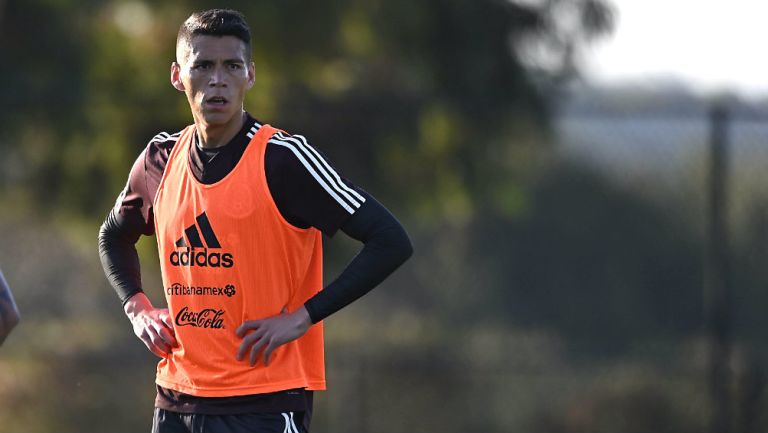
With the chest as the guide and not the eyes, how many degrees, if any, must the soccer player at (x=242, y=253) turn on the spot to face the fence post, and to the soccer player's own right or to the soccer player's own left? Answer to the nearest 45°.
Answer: approximately 180°

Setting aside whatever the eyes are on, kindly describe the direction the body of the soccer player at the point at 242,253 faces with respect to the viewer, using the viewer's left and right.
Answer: facing the viewer and to the left of the viewer
